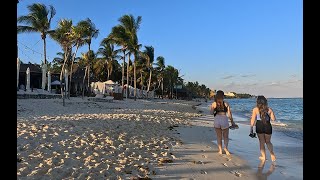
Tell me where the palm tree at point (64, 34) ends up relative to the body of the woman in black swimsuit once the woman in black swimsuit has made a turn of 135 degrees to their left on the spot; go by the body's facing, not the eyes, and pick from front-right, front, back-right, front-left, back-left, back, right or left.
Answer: right

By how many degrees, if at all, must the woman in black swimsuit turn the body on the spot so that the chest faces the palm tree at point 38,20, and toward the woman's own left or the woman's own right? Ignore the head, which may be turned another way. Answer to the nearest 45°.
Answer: approximately 45° to the woman's own left

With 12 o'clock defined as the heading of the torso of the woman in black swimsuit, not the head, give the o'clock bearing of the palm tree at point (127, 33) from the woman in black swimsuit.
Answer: The palm tree is roughly at 11 o'clock from the woman in black swimsuit.

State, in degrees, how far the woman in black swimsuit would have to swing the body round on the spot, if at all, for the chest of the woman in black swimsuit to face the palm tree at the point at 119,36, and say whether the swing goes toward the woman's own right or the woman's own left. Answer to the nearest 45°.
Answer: approximately 45° to the woman's own left

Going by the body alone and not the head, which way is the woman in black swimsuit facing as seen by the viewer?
away from the camera
